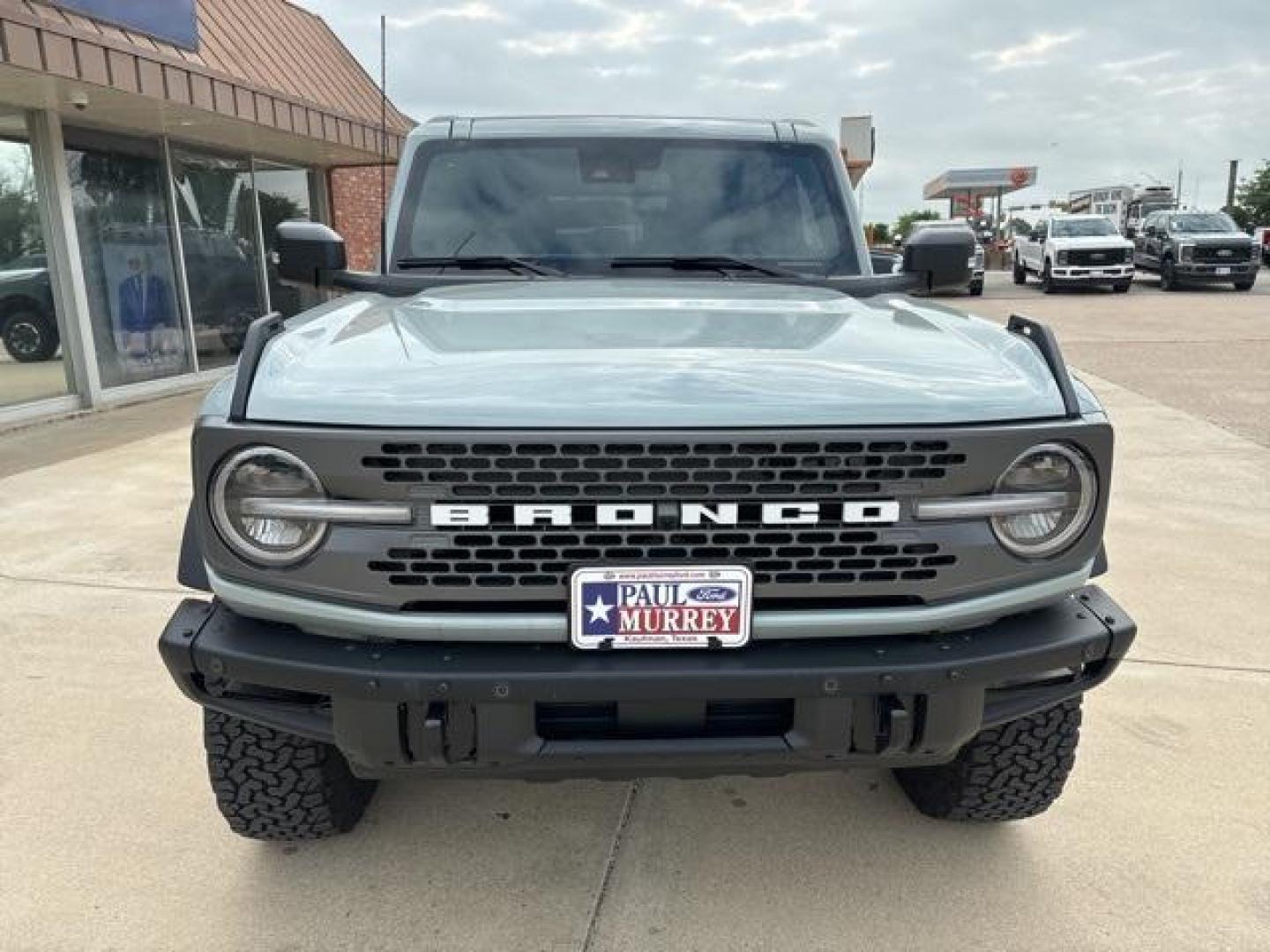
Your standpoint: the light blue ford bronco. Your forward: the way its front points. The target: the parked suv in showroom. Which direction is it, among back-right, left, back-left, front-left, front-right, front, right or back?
back-right

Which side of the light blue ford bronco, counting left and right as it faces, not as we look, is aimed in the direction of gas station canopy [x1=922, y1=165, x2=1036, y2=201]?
back

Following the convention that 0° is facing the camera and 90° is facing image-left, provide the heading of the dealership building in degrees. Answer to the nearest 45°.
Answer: approximately 315°

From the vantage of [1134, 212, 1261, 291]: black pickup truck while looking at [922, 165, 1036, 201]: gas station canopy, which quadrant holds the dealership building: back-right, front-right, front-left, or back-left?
back-left

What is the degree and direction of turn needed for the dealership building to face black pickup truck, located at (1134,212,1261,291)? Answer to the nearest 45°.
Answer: approximately 45° to its left

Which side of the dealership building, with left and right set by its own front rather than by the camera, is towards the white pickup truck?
left

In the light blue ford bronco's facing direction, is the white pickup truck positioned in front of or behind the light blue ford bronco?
behind

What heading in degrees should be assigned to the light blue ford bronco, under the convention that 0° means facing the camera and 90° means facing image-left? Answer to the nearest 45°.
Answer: approximately 0°
